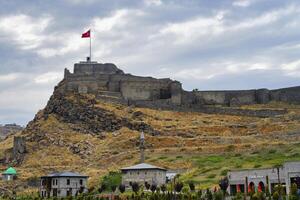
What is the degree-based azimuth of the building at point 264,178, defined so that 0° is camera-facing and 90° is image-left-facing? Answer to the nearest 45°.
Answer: approximately 0°
